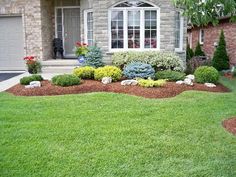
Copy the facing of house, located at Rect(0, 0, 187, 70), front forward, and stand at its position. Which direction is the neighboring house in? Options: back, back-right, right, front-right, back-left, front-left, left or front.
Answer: back-left

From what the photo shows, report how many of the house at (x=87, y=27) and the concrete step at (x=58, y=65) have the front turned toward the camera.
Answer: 2

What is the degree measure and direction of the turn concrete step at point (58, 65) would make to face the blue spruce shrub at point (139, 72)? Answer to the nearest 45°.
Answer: approximately 45° to its left

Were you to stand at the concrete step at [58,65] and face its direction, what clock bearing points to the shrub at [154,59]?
The shrub is roughly at 10 o'clock from the concrete step.

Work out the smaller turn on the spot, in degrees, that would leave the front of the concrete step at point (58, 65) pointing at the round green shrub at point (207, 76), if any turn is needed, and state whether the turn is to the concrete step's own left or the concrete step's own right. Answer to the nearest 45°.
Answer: approximately 45° to the concrete step's own left

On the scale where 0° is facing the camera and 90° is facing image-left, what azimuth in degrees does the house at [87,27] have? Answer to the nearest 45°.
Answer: approximately 0°

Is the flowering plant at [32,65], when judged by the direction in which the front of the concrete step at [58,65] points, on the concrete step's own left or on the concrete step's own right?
on the concrete step's own right

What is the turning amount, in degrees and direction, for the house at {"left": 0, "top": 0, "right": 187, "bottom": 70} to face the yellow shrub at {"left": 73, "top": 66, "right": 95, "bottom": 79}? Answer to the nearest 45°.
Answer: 0° — it already faces it

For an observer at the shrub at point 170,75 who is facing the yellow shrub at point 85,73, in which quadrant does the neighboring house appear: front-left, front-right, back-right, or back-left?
back-right

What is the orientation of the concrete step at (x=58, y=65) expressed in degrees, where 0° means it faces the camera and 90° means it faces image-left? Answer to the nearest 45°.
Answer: approximately 0°
